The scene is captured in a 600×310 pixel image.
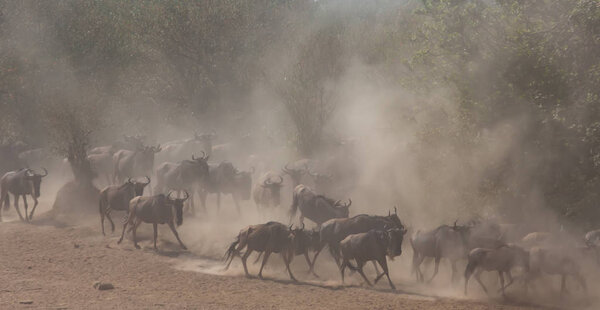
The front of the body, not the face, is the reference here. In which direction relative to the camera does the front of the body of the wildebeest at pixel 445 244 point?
to the viewer's right

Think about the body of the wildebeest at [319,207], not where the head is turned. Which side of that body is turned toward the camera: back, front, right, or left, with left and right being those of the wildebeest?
right

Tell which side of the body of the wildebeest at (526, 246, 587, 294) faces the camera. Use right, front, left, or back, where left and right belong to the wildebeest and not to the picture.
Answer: right

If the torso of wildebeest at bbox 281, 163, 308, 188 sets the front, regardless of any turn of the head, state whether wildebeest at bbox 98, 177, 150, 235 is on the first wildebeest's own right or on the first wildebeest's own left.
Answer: on the first wildebeest's own right

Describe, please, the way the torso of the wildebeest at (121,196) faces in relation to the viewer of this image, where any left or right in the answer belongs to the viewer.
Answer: facing to the right of the viewer

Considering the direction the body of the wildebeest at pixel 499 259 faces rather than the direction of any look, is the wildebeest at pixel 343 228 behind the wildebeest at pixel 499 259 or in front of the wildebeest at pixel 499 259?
behind

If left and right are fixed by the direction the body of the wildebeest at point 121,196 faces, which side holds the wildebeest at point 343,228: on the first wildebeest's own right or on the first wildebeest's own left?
on the first wildebeest's own right

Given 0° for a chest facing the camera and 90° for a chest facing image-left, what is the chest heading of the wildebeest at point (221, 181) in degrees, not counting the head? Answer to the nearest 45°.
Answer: approximately 270°

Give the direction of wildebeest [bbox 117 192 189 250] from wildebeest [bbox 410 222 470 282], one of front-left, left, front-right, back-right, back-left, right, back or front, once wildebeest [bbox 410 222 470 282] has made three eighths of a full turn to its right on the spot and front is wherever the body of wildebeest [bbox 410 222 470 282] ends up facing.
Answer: front-right

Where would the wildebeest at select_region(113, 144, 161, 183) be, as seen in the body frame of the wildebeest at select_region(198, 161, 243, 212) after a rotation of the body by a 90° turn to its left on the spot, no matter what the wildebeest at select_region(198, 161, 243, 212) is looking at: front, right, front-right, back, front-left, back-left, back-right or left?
front-left

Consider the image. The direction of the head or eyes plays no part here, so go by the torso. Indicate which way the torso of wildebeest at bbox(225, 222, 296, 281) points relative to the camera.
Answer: to the viewer's right

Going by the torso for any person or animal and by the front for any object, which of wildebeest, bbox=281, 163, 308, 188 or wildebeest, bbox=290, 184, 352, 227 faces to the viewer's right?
wildebeest, bbox=290, 184, 352, 227

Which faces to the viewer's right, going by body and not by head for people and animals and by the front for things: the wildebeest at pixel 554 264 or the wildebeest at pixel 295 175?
the wildebeest at pixel 554 264
